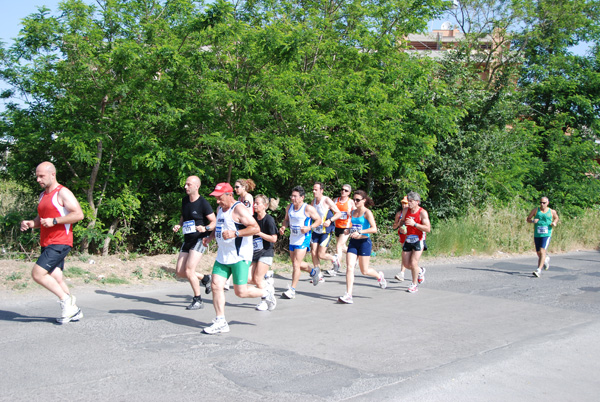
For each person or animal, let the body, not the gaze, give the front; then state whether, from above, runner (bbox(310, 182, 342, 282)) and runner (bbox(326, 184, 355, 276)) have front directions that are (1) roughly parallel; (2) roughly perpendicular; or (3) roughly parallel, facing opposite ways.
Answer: roughly parallel

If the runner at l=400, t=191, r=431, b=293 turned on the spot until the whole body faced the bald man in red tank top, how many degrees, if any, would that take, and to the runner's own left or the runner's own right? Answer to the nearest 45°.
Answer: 0° — they already face them

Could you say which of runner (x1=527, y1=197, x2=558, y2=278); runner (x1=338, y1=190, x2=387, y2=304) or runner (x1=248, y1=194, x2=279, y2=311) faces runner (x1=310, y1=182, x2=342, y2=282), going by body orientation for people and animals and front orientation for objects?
runner (x1=527, y1=197, x2=558, y2=278)

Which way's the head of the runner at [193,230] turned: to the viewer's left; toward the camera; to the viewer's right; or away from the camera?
to the viewer's left

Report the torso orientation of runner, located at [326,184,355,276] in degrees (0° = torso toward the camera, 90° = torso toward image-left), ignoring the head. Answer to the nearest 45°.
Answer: approximately 45°

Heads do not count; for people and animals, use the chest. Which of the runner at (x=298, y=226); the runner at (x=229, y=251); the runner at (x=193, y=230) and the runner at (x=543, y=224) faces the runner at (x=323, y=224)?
the runner at (x=543, y=224)

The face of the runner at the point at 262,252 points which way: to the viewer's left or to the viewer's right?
to the viewer's left

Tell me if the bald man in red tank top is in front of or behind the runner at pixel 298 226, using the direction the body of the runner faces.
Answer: in front

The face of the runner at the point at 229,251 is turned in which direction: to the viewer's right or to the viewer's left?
to the viewer's left

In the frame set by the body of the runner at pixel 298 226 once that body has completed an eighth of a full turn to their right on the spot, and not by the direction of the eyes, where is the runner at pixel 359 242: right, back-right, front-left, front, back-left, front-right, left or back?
back

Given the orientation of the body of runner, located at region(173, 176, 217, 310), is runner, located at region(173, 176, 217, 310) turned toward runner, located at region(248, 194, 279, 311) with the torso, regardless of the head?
no

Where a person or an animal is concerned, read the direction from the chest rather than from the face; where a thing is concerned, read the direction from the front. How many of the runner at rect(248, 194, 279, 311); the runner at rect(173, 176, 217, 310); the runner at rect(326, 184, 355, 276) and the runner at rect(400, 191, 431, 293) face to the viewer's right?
0

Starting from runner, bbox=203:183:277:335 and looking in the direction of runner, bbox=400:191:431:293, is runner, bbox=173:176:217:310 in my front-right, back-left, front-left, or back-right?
front-left

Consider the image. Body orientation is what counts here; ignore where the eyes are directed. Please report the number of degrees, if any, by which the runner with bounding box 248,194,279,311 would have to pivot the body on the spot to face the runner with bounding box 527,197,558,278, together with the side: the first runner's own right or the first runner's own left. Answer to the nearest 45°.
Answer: approximately 180°

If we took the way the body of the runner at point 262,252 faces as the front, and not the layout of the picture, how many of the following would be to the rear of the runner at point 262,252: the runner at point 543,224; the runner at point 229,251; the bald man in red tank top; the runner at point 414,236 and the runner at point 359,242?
3

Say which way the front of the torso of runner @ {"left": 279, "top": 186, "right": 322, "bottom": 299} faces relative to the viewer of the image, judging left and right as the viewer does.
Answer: facing the viewer and to the left of the viewer

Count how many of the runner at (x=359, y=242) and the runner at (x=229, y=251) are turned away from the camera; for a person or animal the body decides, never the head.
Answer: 0

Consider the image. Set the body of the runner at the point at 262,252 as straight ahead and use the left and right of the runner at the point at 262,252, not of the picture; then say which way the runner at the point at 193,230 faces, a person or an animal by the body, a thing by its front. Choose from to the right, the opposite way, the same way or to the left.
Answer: the same way

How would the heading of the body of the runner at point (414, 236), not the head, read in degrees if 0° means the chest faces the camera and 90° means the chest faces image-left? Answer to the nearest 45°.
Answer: approximately 45°
